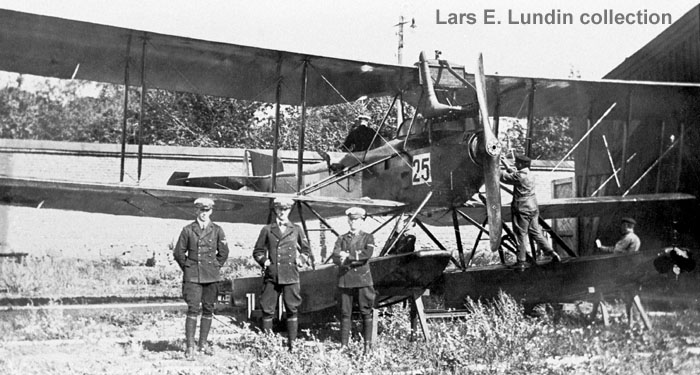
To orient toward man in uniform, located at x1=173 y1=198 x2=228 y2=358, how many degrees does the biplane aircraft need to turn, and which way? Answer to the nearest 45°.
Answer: approximately 90° to its right

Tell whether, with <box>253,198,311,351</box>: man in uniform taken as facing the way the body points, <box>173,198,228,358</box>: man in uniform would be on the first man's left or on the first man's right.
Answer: on the first man's right

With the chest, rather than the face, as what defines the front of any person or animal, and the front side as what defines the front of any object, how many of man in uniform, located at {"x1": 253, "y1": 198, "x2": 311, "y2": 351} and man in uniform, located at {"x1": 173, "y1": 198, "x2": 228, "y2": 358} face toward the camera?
2

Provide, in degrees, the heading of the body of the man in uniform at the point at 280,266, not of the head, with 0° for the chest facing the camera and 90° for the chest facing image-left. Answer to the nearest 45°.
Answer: approximately 0°

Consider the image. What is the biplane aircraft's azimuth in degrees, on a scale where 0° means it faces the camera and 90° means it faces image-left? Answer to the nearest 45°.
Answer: approximately 315°
